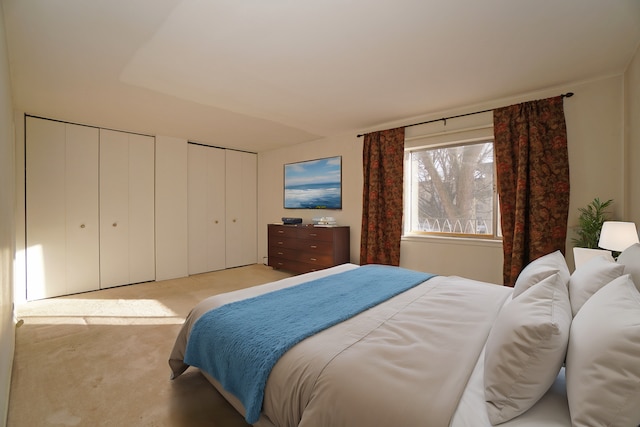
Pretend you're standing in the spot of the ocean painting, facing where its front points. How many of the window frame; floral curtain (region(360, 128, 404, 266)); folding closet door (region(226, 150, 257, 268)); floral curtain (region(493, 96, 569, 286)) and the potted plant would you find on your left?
4

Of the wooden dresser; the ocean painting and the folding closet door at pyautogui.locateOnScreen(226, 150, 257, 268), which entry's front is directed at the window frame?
the folding closet door

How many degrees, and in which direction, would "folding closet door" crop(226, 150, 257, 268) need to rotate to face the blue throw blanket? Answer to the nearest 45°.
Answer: approximately 45° to its right

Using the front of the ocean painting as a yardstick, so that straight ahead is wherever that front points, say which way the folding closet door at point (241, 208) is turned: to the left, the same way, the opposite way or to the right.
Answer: to the left

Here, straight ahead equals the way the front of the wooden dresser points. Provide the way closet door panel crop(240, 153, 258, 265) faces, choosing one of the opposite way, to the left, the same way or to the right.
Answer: to the left

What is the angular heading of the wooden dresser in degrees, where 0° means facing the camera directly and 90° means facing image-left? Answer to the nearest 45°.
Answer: approximately 45°

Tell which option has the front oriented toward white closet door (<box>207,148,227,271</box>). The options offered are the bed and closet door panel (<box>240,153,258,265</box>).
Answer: the bed

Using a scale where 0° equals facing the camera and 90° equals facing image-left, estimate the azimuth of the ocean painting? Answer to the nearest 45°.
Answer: approximately 45°

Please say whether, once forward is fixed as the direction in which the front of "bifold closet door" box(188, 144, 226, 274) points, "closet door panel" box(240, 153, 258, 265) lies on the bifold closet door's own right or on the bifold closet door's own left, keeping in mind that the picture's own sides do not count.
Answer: on the bifold closet door's own left

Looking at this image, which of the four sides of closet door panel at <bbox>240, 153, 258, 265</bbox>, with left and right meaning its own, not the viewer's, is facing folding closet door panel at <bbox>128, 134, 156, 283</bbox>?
right
